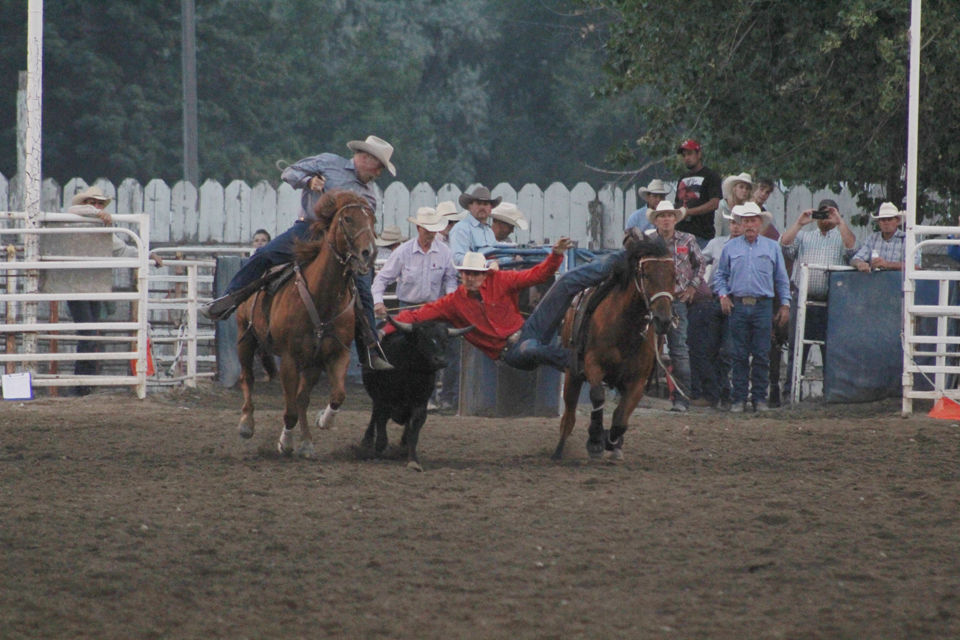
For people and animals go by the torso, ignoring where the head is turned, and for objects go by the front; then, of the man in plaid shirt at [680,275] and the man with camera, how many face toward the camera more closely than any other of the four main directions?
2

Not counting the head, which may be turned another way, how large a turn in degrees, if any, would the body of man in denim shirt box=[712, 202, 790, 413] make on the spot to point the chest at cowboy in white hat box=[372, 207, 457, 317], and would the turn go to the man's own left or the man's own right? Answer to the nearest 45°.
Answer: approximately 90° to the man's own right

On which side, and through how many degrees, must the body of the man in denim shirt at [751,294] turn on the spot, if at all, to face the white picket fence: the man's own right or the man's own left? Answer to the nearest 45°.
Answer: approximately 135° to the man's own right

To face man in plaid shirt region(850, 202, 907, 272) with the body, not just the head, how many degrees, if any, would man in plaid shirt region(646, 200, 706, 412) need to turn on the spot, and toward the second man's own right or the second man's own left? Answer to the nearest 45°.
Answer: approximately 135° to the second man's own left

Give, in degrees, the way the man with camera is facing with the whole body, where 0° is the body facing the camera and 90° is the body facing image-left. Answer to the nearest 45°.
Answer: approximately 0°

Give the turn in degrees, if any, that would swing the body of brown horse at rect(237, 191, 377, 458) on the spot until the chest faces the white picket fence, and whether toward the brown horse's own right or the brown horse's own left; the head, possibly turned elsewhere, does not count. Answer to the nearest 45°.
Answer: approximately 135° to the brown horse's own left

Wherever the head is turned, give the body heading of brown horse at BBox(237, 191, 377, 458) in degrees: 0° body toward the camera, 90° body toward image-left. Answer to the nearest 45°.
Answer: approximately 315°

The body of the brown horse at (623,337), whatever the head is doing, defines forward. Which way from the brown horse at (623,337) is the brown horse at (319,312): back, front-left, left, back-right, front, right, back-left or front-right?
back-right

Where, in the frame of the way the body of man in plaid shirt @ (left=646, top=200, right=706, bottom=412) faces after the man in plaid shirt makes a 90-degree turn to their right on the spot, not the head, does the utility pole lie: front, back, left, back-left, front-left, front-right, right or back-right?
front-right

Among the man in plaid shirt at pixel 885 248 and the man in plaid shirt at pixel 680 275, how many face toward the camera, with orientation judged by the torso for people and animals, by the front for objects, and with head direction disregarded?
2

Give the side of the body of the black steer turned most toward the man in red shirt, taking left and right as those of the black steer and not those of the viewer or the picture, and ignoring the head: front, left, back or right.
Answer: left
